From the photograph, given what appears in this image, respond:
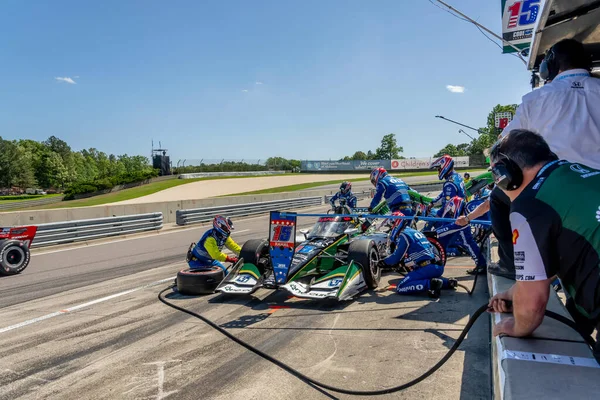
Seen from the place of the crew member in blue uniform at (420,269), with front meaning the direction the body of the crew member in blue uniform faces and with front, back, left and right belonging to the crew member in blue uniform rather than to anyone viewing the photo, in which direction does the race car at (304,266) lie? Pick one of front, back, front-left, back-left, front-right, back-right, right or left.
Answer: front

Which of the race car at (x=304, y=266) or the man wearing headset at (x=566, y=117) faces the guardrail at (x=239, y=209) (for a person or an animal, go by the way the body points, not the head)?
the man wearing headset

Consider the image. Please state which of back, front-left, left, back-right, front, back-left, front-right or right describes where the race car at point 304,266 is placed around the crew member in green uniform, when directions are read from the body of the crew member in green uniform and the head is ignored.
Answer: front

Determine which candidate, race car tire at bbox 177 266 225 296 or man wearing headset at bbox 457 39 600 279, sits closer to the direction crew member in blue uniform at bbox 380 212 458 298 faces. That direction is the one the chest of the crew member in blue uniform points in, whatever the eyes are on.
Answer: the race car tire

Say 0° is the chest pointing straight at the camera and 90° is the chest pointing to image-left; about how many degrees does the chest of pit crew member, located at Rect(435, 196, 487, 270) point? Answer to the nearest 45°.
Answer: approximately 90°

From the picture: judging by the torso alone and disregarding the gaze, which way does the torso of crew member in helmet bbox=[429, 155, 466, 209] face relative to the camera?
to the viewer's left

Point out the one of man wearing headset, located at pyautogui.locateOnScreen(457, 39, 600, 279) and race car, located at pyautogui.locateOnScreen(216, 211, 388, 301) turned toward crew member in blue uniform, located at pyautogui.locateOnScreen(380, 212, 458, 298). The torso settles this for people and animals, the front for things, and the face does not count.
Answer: the man wearing headset

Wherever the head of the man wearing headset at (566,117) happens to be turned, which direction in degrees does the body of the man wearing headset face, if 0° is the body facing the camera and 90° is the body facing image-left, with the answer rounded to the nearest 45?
approximately 135°

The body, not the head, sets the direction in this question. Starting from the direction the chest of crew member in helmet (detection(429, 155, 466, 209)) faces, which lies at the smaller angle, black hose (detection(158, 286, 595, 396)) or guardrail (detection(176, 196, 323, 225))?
the guardrail

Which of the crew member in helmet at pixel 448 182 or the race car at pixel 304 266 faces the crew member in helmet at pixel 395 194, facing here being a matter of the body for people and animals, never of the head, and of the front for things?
the crew member in helmet at pixel 448 182

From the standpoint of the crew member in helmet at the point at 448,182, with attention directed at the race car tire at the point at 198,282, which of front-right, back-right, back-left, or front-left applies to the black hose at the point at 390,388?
front-left

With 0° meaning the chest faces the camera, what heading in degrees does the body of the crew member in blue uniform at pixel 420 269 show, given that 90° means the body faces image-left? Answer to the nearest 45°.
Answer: approximately 90°

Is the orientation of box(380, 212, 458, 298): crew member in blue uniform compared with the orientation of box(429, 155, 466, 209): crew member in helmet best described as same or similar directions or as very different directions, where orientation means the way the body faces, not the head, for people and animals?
same or similar directions

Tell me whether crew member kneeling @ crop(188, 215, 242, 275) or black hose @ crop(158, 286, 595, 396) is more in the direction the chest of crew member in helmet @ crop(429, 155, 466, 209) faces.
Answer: the crew member kneeling

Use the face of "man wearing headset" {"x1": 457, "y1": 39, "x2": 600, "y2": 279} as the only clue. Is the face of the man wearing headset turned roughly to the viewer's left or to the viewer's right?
to the viewer's left

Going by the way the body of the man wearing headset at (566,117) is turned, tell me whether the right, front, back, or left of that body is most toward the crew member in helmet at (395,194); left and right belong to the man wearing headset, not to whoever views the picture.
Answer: front
